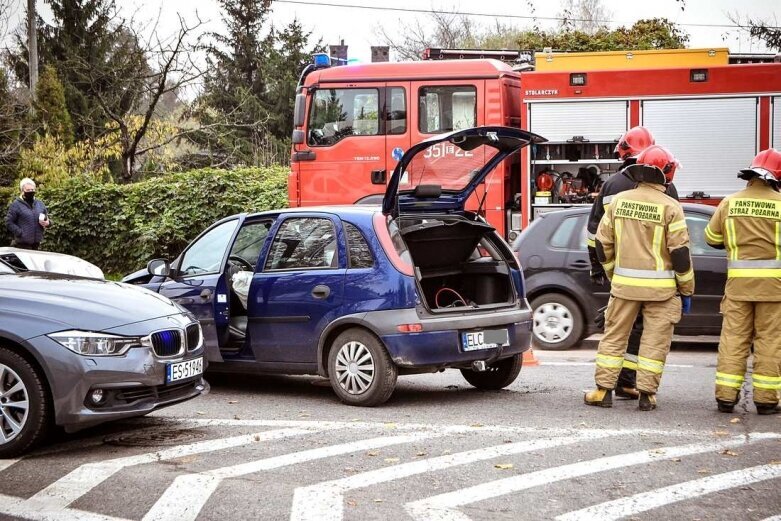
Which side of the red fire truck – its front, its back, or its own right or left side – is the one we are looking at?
left

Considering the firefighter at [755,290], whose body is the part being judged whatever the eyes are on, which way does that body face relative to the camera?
away from the camera

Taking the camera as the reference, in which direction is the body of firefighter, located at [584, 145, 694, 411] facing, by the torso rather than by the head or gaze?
away from the camera

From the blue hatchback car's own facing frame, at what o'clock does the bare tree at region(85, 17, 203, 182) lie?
The bare tree is roughly at 1 o'clock from the blue hatchback car.

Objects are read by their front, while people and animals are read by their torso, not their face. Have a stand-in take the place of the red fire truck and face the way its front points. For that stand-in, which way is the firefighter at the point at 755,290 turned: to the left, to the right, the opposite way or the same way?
to the right

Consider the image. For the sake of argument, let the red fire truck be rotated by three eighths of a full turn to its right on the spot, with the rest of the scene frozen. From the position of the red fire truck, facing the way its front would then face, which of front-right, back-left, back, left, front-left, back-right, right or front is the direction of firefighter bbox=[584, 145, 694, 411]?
back-right

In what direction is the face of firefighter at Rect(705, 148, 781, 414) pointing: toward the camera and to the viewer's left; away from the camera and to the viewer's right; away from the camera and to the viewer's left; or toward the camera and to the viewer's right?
away from the camera and to the viewer's left

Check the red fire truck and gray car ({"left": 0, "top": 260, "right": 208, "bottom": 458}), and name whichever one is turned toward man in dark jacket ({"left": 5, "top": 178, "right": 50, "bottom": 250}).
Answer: the red fire truck

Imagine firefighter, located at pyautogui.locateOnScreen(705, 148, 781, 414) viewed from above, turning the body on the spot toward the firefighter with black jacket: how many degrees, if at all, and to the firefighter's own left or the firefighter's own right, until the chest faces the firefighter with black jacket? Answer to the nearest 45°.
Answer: approximately 45° to the firefighter's own left
